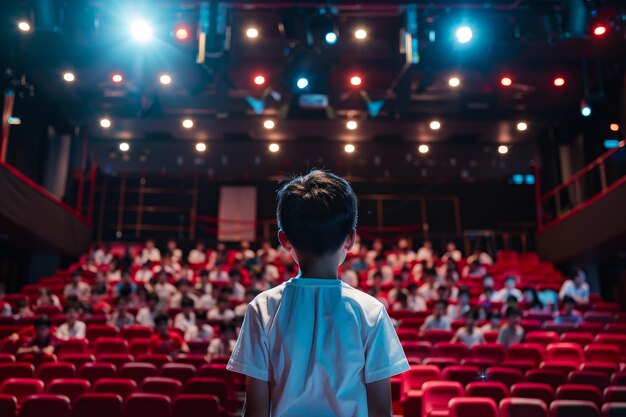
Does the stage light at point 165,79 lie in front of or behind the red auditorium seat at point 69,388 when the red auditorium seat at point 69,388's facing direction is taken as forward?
behind

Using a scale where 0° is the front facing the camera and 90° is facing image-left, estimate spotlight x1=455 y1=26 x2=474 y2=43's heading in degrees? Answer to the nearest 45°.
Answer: approximately 0°

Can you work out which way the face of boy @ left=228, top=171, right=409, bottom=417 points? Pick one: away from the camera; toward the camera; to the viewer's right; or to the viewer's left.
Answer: away from the camera

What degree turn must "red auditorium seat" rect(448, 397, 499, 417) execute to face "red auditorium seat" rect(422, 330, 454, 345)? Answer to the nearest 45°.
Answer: approximately 180°

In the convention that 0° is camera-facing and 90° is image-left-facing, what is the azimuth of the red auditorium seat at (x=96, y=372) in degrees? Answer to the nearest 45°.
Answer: approximately 0°

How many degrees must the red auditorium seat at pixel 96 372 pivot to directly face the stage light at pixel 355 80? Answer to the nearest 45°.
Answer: approximately 135° to its left
